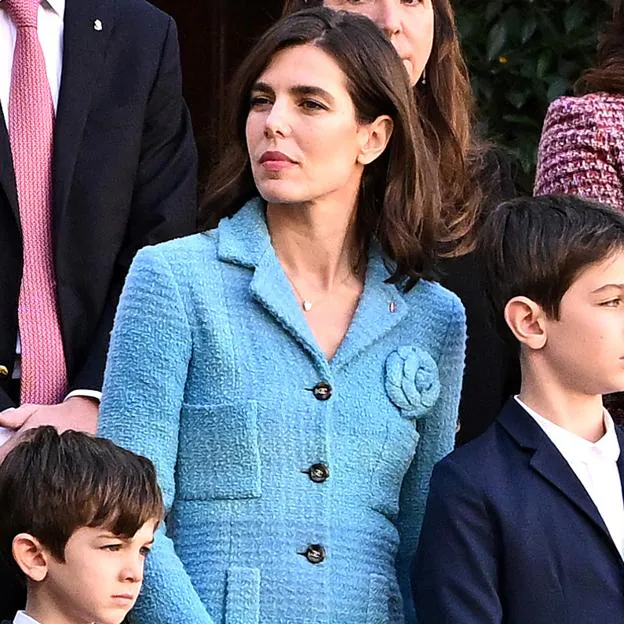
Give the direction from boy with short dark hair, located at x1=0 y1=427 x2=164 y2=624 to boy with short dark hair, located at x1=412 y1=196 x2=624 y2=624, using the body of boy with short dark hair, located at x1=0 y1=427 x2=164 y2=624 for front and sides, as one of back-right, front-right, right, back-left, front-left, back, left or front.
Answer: front-left

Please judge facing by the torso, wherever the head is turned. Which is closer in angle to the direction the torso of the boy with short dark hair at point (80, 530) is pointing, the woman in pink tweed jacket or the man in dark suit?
the woman in pink tweed jacket

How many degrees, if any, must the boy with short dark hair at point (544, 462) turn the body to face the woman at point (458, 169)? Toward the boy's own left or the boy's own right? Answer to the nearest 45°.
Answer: approximately 135° to the boy's own left

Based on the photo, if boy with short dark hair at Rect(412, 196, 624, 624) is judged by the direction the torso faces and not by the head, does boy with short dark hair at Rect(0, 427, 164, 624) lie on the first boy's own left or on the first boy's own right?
on the first boy's own right

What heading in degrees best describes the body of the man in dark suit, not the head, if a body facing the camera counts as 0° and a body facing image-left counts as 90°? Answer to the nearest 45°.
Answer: approximately 0°

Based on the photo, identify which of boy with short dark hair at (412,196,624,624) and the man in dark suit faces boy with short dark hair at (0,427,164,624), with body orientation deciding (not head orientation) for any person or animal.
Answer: the man in dark suit

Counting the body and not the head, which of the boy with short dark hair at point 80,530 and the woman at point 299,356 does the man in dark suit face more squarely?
the boy with short dark hair

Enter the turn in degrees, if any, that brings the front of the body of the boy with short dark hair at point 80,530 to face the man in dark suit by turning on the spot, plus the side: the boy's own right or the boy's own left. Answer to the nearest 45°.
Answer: approximately 135° to the boy's own left

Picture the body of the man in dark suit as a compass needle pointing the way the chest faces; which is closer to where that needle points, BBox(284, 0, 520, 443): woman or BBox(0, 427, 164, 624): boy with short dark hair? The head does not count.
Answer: the boy with short dark hair

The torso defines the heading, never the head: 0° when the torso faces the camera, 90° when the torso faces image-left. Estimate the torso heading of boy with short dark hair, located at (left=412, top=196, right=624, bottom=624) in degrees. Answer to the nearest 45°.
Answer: approximately 315°
